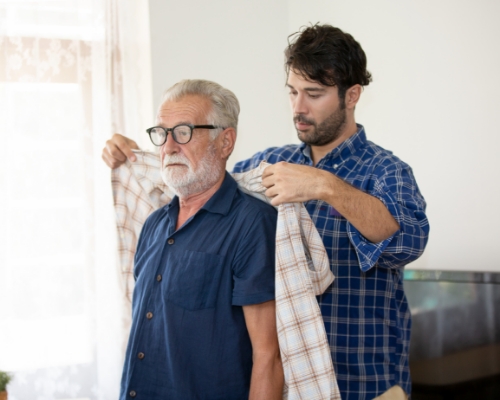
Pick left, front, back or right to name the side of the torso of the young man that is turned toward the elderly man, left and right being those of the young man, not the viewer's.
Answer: front

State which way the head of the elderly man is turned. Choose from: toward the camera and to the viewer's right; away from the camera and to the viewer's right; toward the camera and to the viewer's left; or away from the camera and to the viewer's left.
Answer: toward the camera and to the viewer's left

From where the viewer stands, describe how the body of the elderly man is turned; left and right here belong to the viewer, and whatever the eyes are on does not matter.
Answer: facing the viewer and to the left of the viewer

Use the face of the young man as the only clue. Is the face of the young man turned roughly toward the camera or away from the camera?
toward the camera

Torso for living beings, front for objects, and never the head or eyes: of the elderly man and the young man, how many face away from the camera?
0

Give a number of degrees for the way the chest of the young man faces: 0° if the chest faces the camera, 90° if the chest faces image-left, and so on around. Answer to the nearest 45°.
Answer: approximately 45°
